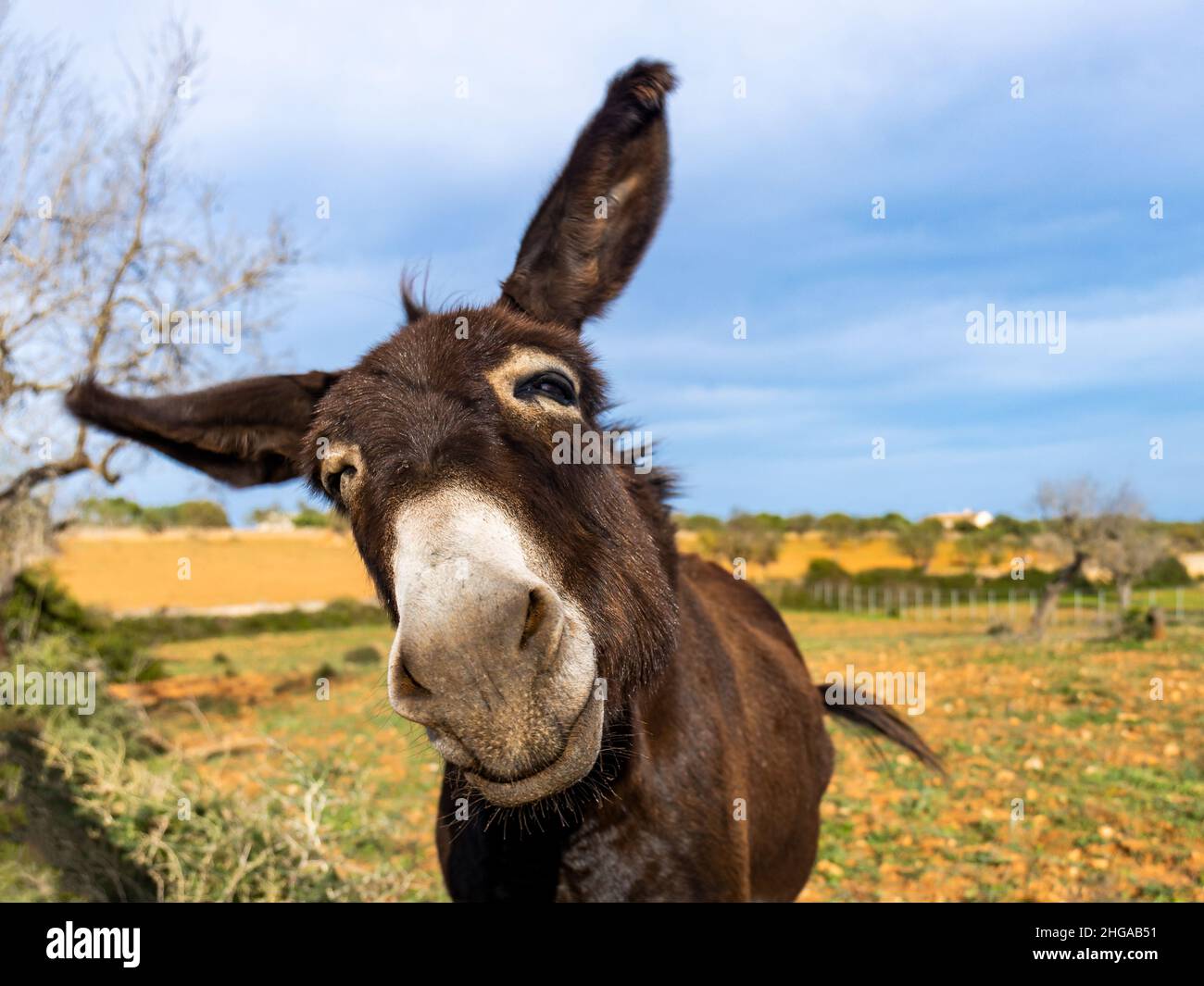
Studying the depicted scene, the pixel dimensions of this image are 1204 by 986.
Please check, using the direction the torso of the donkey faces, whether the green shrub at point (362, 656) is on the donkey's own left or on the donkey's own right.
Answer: on the donkey's own right

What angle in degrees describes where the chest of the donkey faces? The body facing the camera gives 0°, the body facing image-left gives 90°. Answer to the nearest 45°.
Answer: approximately 45°

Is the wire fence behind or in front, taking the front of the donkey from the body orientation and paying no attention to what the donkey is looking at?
behind

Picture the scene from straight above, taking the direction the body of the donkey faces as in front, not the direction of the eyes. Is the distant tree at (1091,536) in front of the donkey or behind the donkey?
behind

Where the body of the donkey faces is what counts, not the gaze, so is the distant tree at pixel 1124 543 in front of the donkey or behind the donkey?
behind
